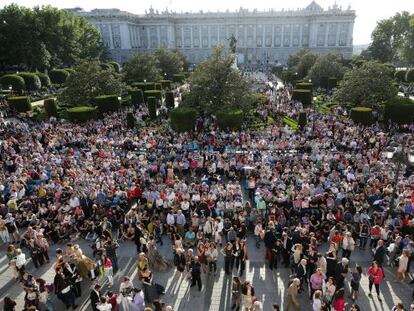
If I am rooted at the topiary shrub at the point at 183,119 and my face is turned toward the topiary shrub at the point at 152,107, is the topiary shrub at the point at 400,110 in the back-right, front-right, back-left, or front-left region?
back-right

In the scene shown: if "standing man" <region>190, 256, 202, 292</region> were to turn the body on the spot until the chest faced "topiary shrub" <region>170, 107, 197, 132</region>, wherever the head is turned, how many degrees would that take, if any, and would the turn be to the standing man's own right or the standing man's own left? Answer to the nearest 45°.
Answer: approximately 180°

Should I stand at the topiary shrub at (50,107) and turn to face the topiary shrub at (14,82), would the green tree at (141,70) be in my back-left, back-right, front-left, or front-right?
front-right

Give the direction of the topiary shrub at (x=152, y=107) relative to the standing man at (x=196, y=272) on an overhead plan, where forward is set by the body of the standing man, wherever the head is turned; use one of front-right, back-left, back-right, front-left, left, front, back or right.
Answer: back

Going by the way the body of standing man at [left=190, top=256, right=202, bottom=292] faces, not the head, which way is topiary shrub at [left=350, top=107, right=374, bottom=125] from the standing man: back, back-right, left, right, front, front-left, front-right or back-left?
back-left

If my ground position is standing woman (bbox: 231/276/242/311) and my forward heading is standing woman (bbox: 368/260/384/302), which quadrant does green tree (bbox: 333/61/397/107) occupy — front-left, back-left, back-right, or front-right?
front-left

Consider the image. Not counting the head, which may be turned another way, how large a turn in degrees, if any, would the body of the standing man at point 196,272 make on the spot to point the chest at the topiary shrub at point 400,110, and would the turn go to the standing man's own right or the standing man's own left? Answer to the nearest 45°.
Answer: approximately 135° to the standing man's own left

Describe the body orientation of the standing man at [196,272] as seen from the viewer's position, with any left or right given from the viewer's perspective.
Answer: facing the viewer

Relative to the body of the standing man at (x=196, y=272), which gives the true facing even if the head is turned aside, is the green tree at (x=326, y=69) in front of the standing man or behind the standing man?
behind

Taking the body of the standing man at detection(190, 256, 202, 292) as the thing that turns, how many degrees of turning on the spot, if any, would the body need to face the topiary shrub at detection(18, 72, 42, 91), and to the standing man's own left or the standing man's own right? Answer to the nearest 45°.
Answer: approximately 135° to the standing man's own right

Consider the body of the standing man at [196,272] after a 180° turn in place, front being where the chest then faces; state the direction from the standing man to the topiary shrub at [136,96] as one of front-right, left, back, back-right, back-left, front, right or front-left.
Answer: front
